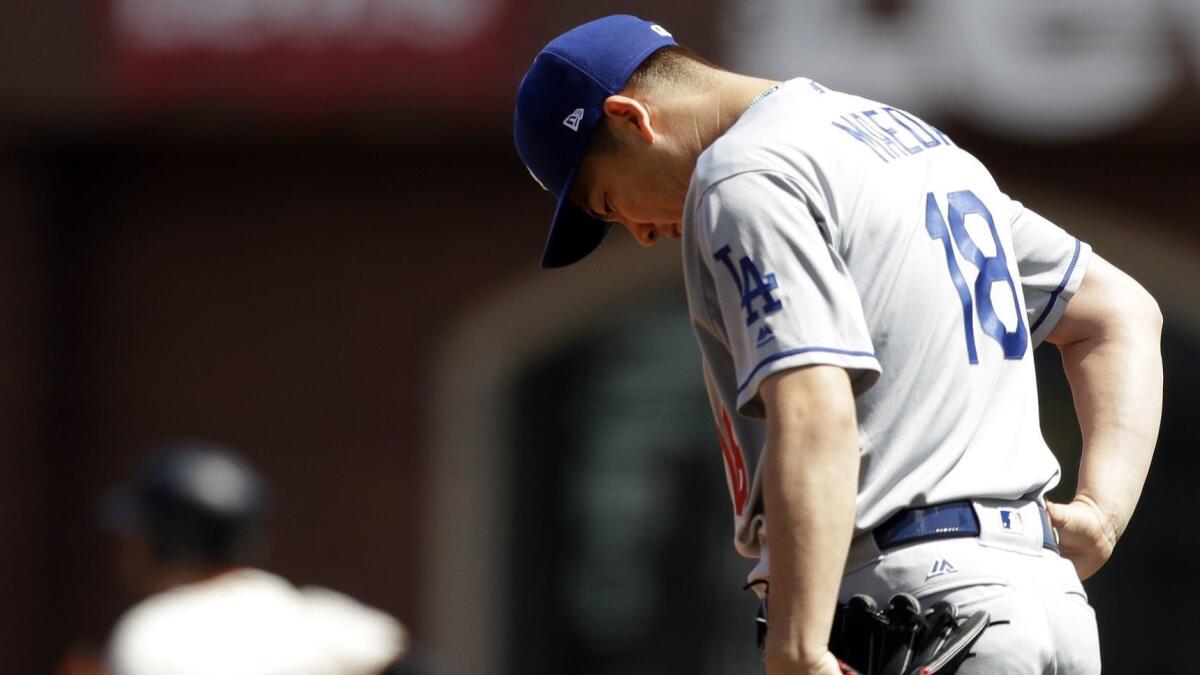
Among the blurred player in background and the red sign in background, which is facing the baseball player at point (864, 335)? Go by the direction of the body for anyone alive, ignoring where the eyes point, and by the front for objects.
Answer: the red sign in background

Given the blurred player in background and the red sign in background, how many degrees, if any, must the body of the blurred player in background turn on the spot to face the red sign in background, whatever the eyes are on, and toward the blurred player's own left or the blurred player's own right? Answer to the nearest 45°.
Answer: approximately 45° to the blurred player's own right

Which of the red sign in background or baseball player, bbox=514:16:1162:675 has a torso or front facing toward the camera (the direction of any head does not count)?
the red sign in background

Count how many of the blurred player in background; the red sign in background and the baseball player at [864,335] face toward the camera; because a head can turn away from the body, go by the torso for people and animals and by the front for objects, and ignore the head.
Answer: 1

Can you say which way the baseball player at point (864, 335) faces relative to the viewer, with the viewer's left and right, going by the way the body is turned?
facing away from the viewer and to the left of the viewer

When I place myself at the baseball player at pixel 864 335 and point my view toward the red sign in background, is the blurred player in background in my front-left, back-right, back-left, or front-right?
front-left

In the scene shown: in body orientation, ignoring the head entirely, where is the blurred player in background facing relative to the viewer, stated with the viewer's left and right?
facing away from the viewer and to the left of the viewer

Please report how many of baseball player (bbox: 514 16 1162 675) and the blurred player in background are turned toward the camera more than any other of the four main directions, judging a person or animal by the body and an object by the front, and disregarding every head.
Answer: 0

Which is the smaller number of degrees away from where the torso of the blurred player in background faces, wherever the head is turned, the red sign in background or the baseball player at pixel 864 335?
the red sign in background

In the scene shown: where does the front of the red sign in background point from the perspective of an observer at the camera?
facing the viewer

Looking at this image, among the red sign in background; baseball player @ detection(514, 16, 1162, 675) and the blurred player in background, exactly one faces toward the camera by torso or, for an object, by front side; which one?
the red sign in background

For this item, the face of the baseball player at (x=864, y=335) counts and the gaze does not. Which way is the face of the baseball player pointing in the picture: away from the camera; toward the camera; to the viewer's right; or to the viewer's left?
to the viewer's left

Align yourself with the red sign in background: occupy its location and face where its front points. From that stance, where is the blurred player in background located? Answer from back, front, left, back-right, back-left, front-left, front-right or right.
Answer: front

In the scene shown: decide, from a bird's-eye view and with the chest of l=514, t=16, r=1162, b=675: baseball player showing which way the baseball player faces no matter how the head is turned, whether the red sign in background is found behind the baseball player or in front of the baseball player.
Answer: in front

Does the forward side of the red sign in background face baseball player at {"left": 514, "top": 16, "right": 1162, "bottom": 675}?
yes

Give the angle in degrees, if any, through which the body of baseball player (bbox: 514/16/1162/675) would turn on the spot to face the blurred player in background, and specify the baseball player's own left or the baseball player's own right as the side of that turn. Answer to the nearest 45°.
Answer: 0° — they already face them

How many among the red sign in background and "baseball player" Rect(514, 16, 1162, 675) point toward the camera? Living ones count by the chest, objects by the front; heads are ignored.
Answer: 1
